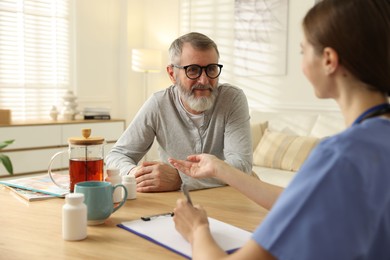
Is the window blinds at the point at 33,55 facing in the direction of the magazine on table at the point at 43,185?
yes

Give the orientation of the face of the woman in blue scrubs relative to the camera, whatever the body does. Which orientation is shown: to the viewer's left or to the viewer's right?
to the viewer's left

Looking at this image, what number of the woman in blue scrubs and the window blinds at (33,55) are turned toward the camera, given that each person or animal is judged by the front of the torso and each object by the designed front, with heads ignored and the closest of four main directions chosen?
1

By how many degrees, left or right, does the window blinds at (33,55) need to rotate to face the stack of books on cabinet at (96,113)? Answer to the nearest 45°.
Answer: approximately 90° to its left

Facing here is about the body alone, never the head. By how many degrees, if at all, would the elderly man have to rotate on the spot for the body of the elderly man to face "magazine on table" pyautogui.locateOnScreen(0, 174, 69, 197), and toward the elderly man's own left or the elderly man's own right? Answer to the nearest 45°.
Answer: approximately 45° to the elderly man's own right

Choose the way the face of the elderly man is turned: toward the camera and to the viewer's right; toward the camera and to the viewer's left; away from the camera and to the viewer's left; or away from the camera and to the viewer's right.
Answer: toward the camera and to the viewer's right

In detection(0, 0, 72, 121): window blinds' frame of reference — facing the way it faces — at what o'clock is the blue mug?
The blue mug is roughly at 12 o'clock from the window blinds.

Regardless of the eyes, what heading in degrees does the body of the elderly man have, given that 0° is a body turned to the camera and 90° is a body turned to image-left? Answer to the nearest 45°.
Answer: approximately 0°

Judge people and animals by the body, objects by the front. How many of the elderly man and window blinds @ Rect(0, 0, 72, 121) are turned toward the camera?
2

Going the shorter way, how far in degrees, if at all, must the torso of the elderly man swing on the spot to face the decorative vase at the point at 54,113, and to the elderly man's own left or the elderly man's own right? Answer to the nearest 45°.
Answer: approximately 135° to the elderly man's own right

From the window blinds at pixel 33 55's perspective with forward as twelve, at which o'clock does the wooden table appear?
The wooden table is roughly at 12 o'clock from the window blinds.

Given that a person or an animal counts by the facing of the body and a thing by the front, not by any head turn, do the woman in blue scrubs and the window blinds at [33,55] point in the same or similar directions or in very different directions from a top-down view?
very different directions
